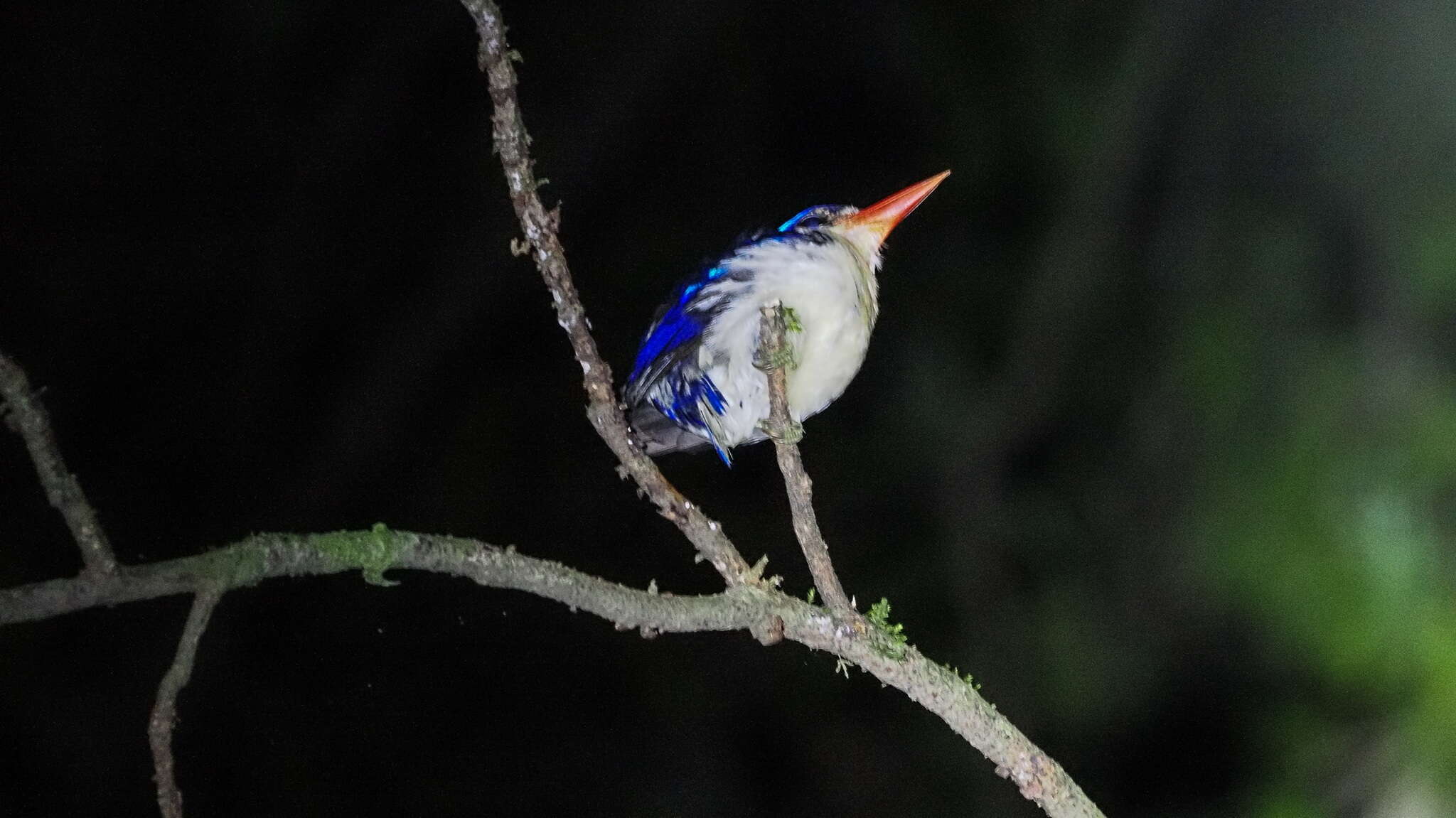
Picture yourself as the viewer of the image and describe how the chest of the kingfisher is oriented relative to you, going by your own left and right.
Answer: facing to the right of the viewer

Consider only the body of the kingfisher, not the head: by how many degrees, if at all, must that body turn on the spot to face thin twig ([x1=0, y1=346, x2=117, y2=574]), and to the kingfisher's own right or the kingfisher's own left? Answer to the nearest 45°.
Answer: approximately 135° to the kingfisher's own right
